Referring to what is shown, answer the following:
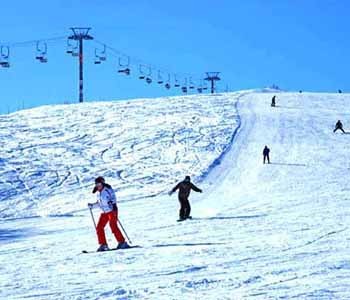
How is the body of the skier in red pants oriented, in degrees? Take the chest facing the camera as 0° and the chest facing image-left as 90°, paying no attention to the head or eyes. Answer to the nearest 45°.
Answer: approximately 45°

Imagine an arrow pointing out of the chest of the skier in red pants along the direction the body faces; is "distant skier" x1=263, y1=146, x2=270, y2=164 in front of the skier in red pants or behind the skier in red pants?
behind

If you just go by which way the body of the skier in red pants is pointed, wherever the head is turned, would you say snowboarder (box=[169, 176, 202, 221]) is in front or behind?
behind
